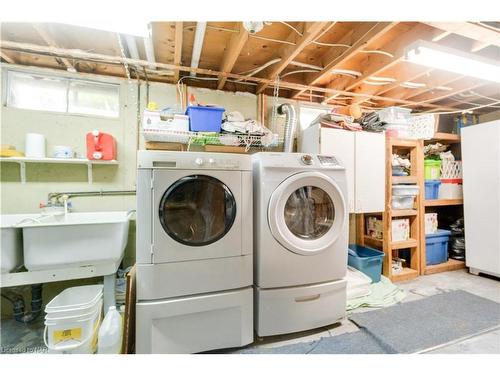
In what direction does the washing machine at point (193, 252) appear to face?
toward the camera

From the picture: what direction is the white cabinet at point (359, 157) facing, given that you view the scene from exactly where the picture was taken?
facing the viewer and to the right of the viewer

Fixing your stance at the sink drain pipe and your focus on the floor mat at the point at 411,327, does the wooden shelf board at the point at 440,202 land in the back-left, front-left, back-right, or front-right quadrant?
front-left

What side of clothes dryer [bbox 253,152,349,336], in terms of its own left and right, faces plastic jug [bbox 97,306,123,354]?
right

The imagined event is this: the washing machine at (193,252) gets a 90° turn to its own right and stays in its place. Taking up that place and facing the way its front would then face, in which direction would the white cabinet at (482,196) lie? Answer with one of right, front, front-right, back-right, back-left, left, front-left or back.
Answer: back

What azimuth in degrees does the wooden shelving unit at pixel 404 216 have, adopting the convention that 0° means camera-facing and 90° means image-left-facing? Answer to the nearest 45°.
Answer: approximately 315°

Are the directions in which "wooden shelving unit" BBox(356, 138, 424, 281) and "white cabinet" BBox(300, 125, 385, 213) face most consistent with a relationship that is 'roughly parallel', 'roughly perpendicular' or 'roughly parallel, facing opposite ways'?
roughly parallel

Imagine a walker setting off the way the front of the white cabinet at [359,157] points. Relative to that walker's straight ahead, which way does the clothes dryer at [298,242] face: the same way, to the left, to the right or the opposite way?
the same way

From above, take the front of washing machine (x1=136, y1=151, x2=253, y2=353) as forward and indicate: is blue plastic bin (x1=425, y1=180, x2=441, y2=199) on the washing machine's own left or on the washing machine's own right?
on the washing machine's own left

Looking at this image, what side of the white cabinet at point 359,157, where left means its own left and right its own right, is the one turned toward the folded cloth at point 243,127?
right

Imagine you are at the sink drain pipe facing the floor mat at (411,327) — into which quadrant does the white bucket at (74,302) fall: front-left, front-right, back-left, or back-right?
front-right

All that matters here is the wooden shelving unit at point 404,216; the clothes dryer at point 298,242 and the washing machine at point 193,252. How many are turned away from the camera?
0

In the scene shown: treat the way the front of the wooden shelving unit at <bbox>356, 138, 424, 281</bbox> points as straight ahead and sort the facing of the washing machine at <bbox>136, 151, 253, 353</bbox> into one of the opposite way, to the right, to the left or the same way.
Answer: the same way

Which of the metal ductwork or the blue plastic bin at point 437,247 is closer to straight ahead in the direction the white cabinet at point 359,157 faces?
the blue plastic bin

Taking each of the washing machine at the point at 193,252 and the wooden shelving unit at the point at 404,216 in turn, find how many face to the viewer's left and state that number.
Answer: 0

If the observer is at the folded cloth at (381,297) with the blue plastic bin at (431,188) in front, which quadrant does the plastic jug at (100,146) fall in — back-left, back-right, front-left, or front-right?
back-left

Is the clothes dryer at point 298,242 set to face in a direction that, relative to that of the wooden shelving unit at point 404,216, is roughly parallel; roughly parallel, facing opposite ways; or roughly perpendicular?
roughly parallel

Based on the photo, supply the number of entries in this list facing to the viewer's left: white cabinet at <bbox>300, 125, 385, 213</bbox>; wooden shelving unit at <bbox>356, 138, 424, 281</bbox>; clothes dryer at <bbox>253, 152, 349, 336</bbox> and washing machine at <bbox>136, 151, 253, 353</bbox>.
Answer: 0

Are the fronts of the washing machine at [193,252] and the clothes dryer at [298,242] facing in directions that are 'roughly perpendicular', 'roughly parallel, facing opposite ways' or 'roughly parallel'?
roughly parallel

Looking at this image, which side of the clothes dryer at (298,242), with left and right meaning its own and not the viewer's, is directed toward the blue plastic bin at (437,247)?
left
